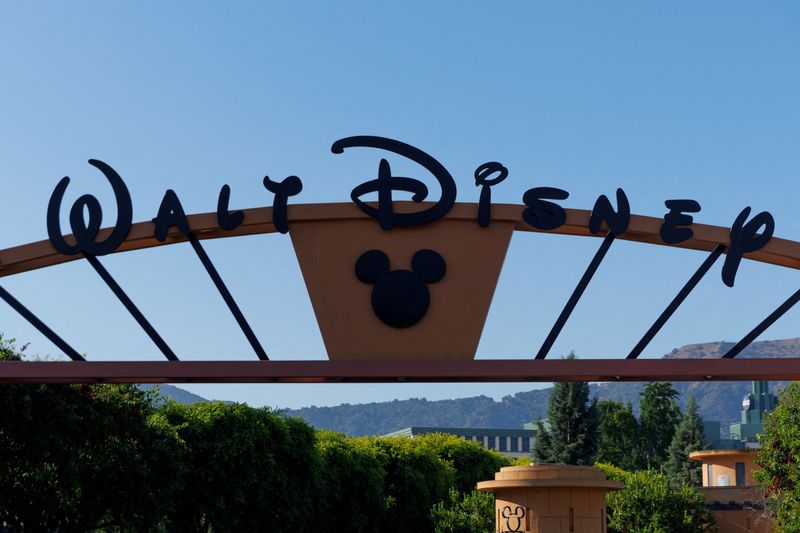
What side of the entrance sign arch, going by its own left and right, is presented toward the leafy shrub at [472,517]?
back

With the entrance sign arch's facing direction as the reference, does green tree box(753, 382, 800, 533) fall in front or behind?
behind

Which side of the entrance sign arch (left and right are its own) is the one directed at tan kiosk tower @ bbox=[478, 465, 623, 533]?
back

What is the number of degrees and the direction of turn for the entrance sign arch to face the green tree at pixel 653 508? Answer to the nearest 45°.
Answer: approximately 180°

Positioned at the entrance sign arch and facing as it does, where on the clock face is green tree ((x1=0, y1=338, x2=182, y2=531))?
The green tree is roughly at 5 o'clock from the entrance sign arch.

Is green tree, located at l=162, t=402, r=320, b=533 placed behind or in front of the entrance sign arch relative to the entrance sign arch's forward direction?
behind

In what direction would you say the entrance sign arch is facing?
toward the camera
